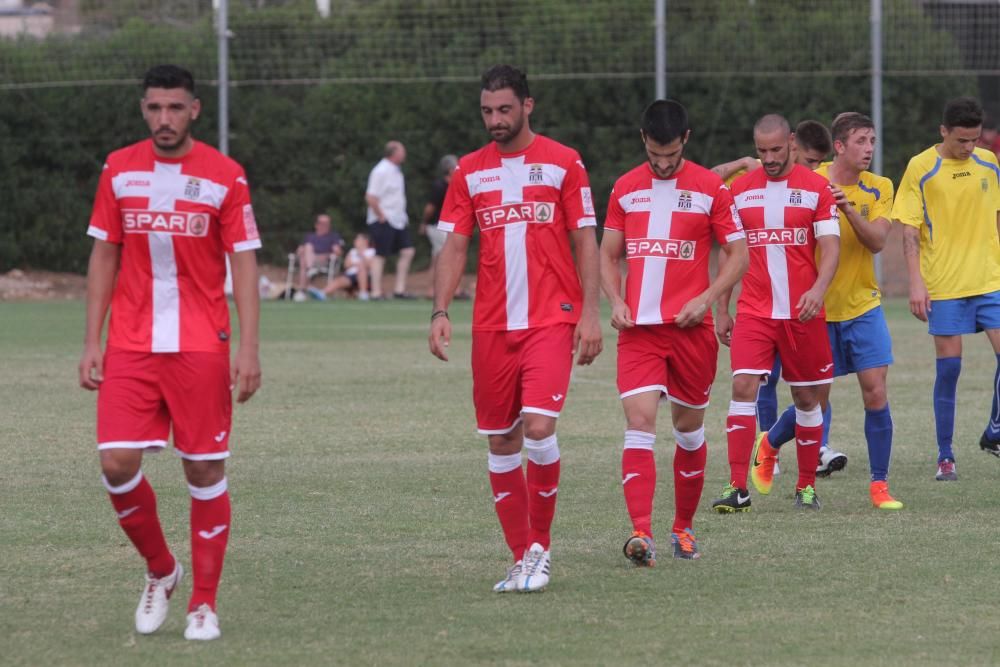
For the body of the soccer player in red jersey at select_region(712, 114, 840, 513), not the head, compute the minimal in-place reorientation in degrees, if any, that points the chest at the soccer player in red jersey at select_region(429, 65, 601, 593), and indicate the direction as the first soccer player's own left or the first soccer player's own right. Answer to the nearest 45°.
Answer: approximately 45° to the first soccer player's own right

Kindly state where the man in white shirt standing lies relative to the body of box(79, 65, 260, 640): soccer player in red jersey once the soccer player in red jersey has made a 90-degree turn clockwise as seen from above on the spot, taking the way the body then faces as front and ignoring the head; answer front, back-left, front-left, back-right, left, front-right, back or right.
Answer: right

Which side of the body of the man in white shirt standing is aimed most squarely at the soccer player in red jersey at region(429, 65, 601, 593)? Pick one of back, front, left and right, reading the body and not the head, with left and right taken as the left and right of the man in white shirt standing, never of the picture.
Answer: right

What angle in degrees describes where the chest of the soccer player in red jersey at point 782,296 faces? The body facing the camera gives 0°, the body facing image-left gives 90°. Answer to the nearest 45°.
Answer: approximately 0°

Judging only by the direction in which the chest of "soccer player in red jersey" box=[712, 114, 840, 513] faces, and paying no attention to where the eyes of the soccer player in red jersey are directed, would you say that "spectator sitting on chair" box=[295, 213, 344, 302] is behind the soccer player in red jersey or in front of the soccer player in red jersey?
behind

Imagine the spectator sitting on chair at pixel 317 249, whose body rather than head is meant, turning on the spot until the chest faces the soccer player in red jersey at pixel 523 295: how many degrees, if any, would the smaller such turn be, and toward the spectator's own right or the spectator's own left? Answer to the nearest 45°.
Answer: approximately 45° to the spectator's own left

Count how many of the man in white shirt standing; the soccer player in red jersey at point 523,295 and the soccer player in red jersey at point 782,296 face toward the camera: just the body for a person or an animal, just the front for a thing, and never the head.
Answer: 2

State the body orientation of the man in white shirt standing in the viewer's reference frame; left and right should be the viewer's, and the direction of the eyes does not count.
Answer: facing to the right of the viewer
